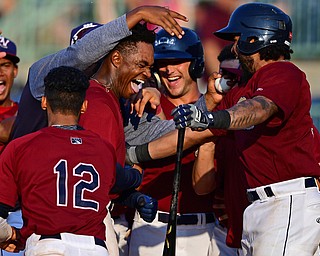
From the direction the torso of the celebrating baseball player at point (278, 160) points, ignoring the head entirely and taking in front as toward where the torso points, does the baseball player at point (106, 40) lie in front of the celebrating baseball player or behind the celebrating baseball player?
in front

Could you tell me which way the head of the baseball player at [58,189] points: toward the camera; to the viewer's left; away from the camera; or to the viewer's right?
away from the camera

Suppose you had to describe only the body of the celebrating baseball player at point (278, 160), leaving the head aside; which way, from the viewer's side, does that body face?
to the viewer's left

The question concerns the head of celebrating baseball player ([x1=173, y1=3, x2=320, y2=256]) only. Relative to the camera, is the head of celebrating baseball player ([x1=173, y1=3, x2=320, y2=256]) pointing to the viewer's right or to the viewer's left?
to the viewer's left

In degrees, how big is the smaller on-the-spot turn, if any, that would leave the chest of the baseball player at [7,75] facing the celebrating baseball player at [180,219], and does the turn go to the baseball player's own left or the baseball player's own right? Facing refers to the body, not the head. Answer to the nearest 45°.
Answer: approximately 45° to the baseball player's own left

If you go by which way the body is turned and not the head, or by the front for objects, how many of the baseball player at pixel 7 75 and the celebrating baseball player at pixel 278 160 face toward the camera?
1

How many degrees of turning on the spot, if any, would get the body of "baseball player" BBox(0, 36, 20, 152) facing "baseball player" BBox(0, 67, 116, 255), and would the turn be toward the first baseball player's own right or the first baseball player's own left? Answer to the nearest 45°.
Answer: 0° — they already face them

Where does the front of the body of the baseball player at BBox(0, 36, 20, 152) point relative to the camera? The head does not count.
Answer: toward the camera
